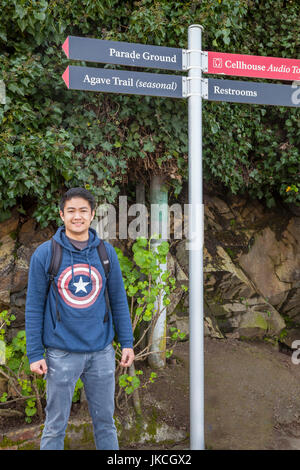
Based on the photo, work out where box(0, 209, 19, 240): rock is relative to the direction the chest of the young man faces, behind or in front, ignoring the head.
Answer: behind

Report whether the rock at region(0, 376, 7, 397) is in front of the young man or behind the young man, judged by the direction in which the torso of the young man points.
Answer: behind

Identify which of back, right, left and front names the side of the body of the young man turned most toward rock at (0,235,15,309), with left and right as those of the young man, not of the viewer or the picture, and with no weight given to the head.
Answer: back
